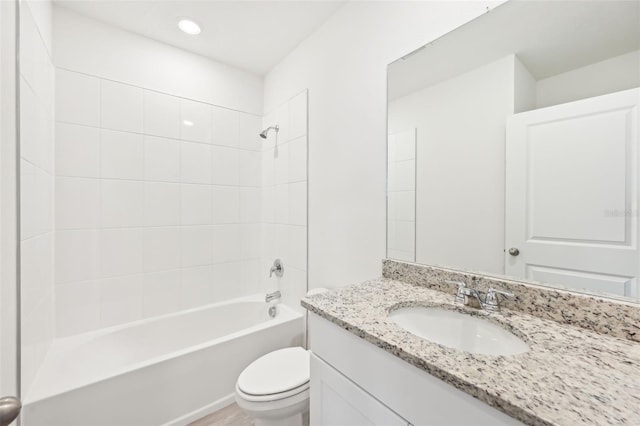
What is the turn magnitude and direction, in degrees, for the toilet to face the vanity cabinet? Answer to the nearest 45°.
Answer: approximately 90° to its left

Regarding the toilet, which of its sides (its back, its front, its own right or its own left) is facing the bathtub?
right

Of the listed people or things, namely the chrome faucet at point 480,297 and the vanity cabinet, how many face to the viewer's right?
0

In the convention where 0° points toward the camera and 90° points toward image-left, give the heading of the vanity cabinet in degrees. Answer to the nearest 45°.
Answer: approximately 45°

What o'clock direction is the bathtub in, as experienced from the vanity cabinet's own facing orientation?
The bathtub is roughly at 2 o'clock from the vanity cabinet.

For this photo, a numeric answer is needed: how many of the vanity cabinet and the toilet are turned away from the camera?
0

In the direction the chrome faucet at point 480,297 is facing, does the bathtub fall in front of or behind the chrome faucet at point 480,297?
in front

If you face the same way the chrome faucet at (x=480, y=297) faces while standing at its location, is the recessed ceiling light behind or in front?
in front

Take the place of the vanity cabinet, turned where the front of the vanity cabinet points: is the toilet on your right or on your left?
on your right

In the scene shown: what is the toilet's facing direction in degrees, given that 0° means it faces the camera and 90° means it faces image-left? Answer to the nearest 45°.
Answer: approximately 45°
